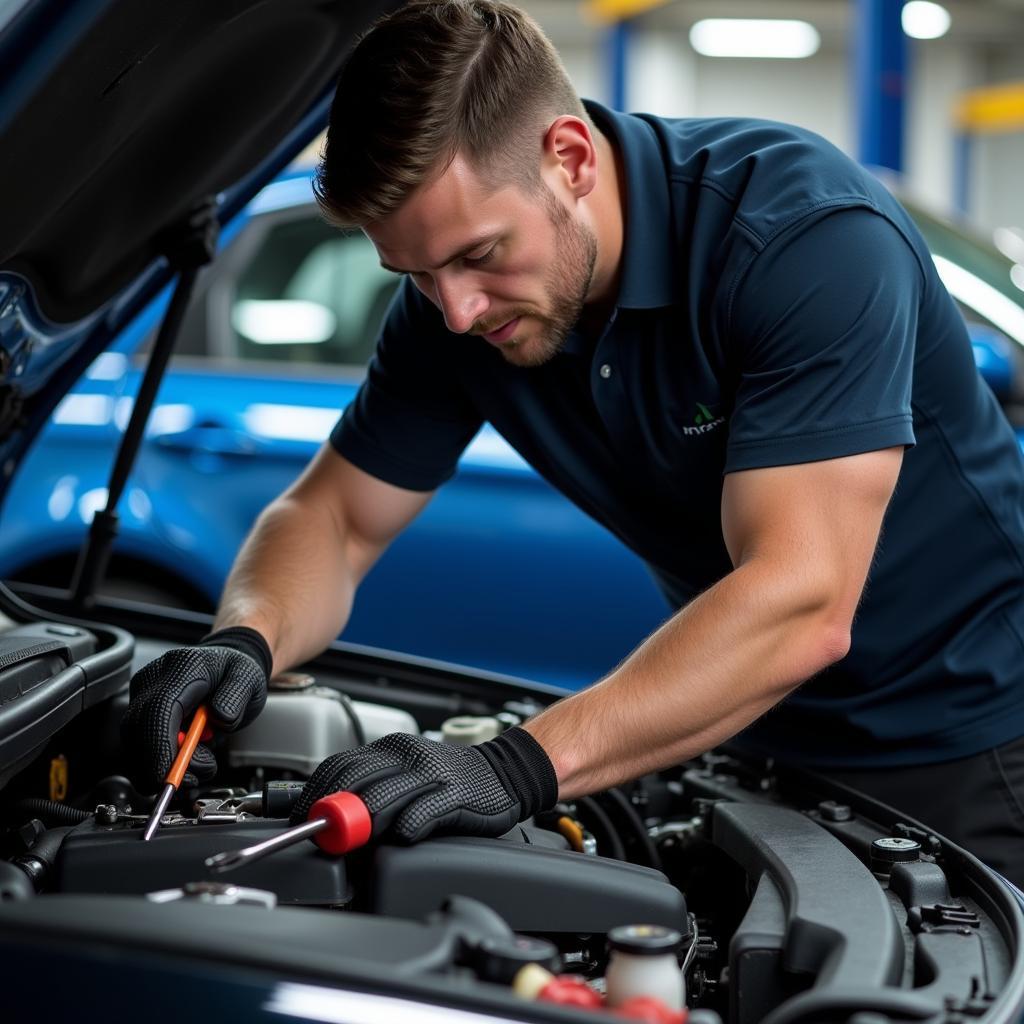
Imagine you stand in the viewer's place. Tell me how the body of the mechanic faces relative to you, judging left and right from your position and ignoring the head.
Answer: facing the viewer and to the left of the viewer

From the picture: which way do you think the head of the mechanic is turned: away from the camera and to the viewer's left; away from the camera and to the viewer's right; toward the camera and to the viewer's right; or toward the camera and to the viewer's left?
toward the camera and to the viewer's left

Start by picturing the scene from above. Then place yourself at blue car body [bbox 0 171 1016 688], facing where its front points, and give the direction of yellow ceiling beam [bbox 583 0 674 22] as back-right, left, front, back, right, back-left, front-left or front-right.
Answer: left

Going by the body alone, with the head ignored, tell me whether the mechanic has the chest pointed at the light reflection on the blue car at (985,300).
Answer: no

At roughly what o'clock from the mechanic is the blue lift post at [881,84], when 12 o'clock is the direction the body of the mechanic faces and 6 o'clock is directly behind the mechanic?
The blue lift post is roughly at 5 o'clock from the mechanic.

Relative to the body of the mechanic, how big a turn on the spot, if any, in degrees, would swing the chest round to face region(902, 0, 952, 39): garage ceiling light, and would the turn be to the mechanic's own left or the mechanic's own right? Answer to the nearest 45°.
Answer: approximately 135° to the mechanic's own right

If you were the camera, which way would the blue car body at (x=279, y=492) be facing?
facing to the right of the viewer

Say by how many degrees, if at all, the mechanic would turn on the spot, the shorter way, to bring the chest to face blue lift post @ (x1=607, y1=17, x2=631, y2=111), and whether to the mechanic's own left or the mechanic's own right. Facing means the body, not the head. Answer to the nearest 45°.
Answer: approximately 135° to the mechanic's own right

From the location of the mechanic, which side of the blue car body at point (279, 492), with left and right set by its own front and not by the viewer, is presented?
right

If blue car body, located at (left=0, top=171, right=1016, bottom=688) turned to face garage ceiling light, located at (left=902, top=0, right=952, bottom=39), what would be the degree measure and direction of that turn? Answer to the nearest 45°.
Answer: approximately 90° to its left

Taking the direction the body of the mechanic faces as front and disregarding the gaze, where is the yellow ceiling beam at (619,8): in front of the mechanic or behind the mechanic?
behind

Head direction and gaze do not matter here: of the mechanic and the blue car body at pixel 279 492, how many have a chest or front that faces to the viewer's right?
1

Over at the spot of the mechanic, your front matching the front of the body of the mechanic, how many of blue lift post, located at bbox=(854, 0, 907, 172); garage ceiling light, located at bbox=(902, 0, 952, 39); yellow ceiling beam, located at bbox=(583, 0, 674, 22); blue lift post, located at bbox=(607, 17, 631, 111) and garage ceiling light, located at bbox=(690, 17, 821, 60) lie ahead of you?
0

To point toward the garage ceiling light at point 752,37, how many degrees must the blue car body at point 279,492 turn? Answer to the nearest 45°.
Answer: approximately 90° to its left

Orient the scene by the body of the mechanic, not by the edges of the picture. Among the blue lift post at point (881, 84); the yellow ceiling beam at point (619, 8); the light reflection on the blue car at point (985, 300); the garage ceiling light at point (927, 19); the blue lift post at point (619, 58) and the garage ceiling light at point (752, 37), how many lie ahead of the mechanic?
0
